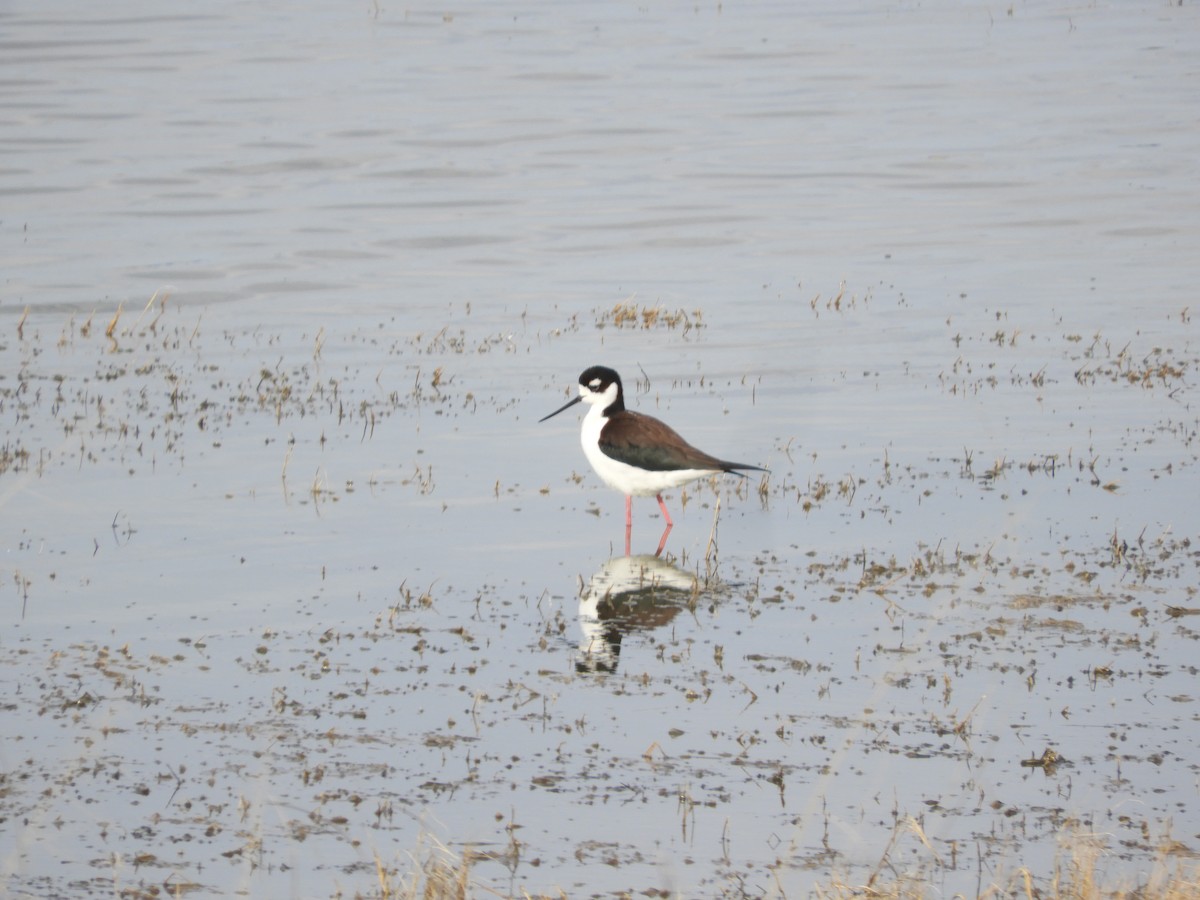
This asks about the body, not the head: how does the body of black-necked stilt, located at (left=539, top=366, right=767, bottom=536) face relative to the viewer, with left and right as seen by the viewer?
facing to the left of the viewer
